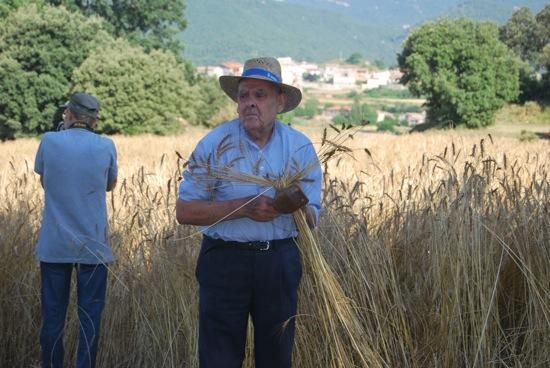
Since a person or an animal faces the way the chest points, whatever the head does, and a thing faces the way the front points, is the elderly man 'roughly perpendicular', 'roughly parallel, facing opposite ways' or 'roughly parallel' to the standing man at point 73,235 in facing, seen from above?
roughly parallel, facing opposite ways

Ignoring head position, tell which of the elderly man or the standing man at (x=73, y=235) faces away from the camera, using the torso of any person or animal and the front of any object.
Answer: the standing man

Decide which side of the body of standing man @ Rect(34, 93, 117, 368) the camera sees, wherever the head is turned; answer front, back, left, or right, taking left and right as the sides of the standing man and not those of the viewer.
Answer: back

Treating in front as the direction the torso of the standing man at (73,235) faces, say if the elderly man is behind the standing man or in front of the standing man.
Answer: behind

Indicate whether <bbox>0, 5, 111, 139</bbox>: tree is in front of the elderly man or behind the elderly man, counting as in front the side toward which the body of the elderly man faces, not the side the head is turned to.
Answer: behind

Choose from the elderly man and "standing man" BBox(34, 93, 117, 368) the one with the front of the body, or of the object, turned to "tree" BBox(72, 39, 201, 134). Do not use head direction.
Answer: the standing man

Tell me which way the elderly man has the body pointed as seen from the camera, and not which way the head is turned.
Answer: toward the camera

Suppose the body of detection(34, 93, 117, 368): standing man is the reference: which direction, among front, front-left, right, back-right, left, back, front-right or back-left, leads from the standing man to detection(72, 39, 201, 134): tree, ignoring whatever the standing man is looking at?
front

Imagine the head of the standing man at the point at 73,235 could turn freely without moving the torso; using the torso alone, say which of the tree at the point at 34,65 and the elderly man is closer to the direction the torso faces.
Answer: the tree

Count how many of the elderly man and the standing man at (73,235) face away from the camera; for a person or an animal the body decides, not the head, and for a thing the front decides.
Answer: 1

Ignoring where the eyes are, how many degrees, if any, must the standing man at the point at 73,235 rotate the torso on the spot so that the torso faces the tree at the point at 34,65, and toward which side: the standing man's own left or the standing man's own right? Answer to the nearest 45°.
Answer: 0° — they already face it
